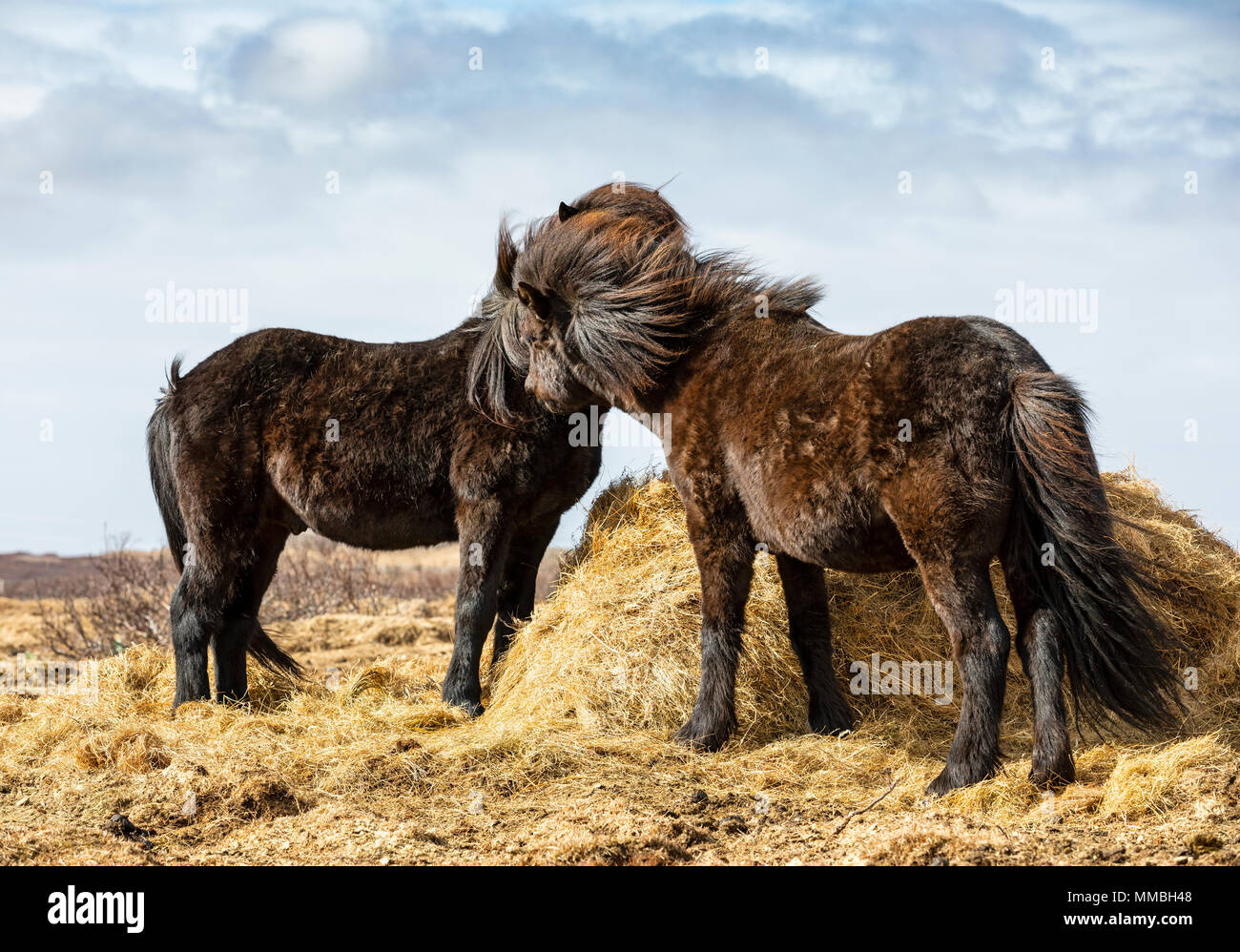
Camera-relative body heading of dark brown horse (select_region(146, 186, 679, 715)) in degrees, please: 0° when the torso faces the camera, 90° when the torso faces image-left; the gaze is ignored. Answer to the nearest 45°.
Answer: approximately 270°

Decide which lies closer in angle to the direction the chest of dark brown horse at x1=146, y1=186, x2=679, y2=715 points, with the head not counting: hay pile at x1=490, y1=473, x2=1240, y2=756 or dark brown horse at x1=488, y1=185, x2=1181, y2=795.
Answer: the hay pile

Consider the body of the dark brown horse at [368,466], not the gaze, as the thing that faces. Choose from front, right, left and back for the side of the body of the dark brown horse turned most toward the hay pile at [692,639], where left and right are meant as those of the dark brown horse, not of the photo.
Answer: front

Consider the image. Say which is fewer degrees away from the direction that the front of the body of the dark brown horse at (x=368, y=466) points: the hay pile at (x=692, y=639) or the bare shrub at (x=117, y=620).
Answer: the hay pile

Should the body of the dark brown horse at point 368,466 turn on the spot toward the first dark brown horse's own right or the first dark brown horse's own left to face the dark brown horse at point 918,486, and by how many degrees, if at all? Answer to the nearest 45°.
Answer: approximately 45° to the first dark brown horse's own right
